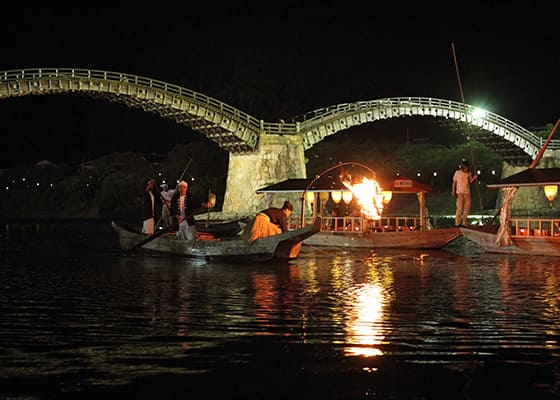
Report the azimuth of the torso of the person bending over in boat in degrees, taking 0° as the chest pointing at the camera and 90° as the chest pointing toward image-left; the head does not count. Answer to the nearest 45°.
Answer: approximately 270°

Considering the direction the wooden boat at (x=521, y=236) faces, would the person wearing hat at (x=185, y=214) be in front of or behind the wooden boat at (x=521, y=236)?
in front

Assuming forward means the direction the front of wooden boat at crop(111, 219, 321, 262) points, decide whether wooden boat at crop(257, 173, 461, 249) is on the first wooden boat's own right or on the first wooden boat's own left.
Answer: on the first wooden boat's own left

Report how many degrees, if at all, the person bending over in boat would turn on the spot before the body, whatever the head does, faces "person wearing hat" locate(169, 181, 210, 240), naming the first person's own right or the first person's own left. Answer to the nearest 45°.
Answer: approximately 135° to the first person's own left

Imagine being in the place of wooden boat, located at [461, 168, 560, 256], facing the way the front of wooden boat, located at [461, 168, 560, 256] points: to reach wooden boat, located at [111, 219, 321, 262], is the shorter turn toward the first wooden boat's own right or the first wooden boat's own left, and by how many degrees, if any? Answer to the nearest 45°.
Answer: approximately 45° to the first wooden boat's own left

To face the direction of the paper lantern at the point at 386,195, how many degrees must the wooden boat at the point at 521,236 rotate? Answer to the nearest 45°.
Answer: approximately 45° to its right

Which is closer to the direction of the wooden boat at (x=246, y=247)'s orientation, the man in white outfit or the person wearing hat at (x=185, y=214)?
the man in white outfit

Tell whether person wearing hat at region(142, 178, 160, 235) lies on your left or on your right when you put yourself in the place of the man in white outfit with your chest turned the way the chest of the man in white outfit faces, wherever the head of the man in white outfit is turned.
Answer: on your right

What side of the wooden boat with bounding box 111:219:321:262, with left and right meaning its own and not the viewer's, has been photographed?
right

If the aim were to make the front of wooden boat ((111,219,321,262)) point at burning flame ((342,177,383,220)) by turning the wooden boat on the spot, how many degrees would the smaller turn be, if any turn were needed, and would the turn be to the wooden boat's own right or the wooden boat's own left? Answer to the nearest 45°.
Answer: approximately 45° to the wooden boat's own left

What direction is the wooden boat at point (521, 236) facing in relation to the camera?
to the viewer's left

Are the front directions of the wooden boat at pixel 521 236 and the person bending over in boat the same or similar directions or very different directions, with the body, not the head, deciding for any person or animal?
very different directions

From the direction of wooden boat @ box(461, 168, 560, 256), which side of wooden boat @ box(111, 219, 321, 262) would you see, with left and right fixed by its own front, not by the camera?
front
